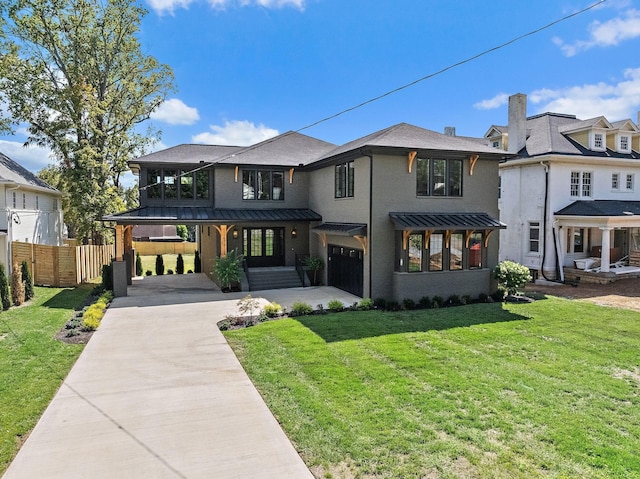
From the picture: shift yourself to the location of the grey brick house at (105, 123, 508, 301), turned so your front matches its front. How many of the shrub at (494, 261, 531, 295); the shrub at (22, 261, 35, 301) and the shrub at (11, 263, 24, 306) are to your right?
2

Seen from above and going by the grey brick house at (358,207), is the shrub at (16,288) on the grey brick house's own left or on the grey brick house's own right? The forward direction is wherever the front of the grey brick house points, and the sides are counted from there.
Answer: on the grey brick house's own right

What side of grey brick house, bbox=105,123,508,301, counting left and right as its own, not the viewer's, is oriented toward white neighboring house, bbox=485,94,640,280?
left

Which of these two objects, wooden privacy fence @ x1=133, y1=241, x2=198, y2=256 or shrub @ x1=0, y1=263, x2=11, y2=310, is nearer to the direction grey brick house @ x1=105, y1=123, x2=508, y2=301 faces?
the shrub

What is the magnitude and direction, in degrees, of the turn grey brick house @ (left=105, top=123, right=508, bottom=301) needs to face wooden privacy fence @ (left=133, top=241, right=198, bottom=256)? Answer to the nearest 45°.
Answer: approximately 135° to its right

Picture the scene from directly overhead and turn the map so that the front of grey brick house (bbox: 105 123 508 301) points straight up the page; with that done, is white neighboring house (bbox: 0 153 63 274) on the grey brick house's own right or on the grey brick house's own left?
on the grey brick house's own right

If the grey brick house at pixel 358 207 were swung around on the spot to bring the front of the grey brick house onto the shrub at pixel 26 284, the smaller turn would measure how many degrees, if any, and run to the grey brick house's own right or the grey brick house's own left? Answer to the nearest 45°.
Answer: approximately 90° to the grey brick house's own right

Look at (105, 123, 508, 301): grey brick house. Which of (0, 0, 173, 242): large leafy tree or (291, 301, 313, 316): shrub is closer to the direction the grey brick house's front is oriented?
the shrub

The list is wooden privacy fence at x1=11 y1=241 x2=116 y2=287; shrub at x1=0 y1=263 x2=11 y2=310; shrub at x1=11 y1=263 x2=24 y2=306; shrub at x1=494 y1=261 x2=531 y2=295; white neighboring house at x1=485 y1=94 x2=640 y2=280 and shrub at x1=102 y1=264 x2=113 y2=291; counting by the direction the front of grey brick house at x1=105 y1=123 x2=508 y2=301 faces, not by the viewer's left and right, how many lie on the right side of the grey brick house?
4

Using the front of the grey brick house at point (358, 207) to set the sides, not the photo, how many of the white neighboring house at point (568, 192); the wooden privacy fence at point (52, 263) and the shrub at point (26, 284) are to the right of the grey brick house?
2

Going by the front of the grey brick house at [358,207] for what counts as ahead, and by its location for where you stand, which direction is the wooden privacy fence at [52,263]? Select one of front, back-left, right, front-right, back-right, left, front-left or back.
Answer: right

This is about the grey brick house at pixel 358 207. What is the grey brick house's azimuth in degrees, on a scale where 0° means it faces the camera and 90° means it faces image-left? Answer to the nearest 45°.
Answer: approximately 0°

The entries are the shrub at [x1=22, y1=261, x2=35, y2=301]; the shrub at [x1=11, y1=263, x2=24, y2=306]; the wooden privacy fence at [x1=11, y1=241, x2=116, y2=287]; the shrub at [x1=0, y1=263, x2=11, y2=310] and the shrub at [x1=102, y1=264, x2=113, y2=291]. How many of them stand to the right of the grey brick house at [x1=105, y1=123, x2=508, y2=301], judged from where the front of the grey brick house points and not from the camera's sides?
5

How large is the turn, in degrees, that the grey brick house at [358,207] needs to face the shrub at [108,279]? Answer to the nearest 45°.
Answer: approximately 90° to its right

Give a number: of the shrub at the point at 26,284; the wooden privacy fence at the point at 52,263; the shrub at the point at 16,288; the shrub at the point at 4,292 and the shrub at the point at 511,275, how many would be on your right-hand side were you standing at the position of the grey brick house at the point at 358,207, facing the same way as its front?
4

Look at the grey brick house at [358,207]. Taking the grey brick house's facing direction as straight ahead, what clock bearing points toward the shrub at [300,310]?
The shrub is roughly at 1 o'clock from the grey brick house.

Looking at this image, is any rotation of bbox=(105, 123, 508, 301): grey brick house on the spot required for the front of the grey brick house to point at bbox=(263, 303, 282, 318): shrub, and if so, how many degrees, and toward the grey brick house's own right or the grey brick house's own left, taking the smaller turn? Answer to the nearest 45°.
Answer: approximately 45° to the grey brick house's own right
